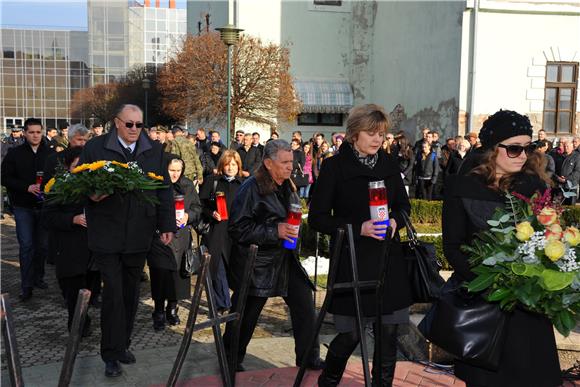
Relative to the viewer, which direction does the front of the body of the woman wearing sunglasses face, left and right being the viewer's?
facing the viewer and to the right of the viewer

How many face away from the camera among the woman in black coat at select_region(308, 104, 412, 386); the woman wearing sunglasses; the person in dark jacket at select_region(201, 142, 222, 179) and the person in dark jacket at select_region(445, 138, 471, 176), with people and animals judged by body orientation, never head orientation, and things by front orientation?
0

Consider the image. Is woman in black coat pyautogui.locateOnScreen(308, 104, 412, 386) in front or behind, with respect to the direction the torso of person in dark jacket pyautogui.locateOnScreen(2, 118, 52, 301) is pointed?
in front

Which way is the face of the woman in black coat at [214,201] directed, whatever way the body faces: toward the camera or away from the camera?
toward the camera

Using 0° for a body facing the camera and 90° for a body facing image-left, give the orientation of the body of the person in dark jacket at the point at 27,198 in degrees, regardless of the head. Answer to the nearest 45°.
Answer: approximately 315°

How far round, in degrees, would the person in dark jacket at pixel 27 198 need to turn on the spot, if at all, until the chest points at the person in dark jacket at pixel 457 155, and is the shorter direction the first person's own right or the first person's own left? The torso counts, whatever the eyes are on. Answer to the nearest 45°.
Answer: approximately 90° to the first person's own left

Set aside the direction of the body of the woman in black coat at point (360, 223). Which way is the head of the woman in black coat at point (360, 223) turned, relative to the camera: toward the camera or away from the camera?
toward the camera

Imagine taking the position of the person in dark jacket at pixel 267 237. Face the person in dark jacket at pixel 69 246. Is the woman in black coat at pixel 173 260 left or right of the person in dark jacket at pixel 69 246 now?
right

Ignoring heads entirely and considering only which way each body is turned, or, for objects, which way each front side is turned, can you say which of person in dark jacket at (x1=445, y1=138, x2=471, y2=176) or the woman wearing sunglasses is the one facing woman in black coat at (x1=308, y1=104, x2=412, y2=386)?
the person in dark jacket

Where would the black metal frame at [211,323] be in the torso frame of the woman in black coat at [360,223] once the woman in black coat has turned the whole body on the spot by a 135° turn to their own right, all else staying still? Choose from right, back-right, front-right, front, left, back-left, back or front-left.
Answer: front-left

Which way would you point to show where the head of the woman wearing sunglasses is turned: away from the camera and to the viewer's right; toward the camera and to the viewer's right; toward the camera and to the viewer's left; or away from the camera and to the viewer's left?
toward the camera and to the viewer's right

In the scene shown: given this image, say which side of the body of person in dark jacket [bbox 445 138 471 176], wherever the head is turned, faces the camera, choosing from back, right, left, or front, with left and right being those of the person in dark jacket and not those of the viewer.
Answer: front

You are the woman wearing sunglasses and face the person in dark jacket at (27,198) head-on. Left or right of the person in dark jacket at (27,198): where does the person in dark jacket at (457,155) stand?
right
